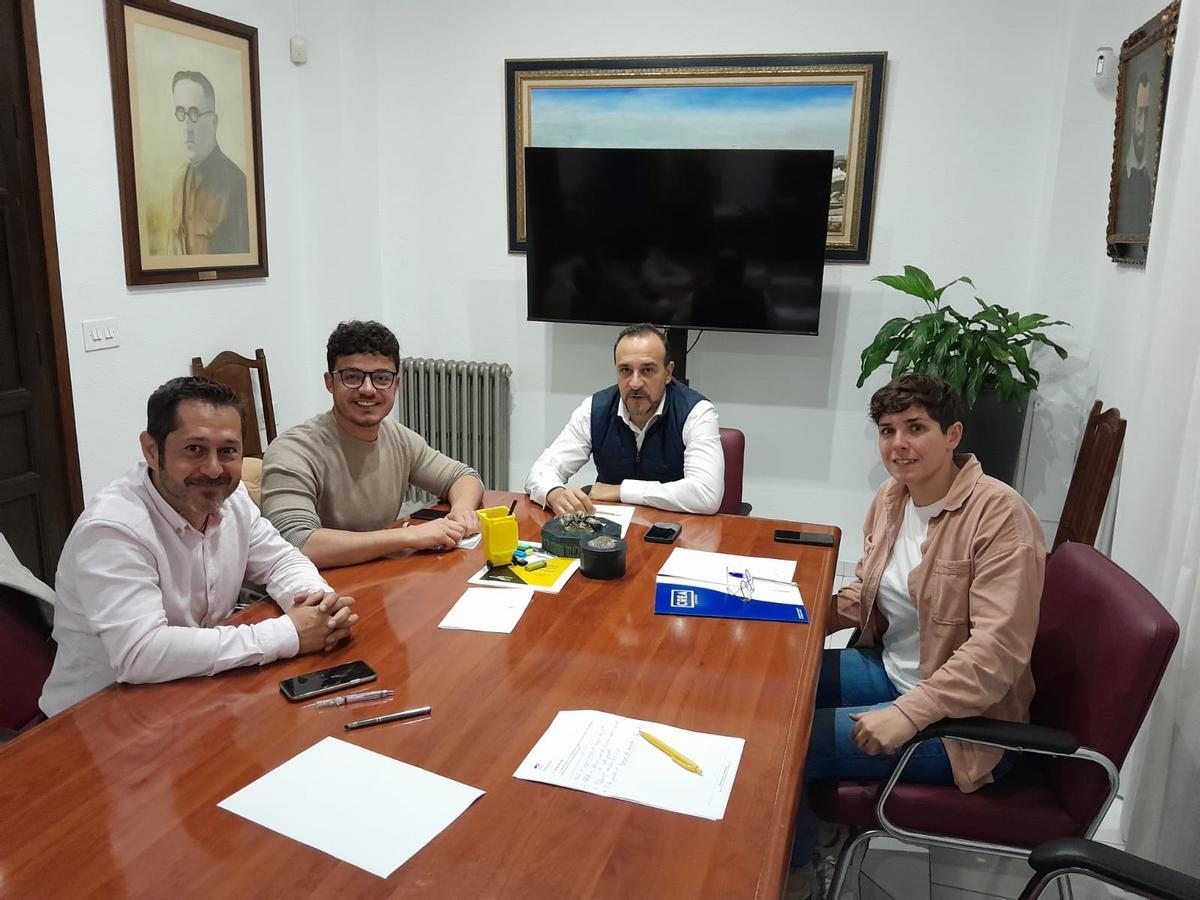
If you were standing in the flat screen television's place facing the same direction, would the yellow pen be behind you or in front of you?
in front

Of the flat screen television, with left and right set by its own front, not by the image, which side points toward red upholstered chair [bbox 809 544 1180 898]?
front

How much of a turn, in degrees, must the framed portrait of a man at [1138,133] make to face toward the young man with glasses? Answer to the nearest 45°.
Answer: approximately 45° to its left

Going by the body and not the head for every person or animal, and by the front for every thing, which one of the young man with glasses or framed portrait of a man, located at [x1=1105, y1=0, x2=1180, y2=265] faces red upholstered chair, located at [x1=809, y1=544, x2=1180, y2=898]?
the young man with glasses

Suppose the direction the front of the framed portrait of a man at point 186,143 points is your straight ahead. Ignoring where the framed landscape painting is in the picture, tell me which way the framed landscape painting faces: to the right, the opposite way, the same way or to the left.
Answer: to the right

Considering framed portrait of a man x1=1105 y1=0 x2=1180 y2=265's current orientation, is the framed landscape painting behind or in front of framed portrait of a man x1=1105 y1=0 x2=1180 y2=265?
in front

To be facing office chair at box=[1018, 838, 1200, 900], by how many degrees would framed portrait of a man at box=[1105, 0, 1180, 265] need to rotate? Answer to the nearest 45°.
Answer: approximately 90° to its left

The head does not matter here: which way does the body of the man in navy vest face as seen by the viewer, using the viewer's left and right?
facing the viewer

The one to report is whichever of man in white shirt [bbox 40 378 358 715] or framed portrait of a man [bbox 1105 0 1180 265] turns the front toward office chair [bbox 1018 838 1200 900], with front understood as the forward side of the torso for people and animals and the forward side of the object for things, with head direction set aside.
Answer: the man in white shirt

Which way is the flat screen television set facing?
toward the camera

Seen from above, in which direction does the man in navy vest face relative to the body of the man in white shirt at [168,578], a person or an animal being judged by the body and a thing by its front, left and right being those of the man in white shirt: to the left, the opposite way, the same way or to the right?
to the right

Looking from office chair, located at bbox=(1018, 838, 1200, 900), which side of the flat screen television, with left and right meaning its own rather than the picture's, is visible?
front

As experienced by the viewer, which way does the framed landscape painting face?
facing the viewer

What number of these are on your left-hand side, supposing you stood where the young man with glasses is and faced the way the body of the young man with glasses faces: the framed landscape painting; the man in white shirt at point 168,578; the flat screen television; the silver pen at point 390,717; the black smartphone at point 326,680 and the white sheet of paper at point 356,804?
2

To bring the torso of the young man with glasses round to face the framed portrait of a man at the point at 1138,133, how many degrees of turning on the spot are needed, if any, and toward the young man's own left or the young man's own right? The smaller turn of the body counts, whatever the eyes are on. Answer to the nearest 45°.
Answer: approximately 45° to the young man's own left

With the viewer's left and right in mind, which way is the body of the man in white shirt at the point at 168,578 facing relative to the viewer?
facing the viewer and to the right of the viewer

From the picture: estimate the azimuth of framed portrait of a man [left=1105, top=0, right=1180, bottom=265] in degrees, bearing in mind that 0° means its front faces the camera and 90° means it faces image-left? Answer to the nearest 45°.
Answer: approximately 90°

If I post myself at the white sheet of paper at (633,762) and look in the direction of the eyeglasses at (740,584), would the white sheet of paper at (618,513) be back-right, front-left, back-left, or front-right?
front-left
